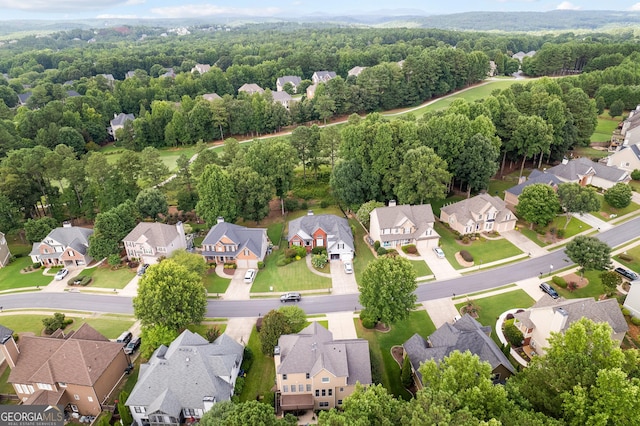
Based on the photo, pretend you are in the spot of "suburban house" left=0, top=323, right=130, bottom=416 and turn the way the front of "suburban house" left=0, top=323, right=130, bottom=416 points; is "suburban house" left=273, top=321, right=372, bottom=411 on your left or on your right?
on your right

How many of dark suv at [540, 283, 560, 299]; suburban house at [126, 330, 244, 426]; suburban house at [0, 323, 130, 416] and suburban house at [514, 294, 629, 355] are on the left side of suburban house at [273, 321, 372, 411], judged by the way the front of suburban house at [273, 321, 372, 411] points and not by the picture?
2

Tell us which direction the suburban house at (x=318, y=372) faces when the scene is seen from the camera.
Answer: facing away from the viewer

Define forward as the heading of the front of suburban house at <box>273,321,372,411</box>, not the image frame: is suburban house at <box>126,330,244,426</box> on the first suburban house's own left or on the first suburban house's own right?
on the first suburban house's own left

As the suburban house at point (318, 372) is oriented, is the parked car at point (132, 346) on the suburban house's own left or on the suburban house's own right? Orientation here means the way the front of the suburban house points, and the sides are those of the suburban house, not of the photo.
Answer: on the suburban house's own left

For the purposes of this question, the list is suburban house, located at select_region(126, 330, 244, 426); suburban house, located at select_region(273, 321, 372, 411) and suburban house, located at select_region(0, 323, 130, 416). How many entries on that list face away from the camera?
3

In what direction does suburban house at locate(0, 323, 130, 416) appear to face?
away from the camera

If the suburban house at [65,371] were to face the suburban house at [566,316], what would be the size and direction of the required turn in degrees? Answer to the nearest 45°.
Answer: approximately 135° to its right

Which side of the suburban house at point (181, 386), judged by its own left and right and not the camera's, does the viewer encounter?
back

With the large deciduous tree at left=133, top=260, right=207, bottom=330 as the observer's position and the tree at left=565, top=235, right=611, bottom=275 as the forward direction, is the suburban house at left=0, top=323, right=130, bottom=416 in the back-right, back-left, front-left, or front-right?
back-right

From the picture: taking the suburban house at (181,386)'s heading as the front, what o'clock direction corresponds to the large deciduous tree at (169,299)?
The large deciduous tree is roughly at 12 o'clock from the suburban house.

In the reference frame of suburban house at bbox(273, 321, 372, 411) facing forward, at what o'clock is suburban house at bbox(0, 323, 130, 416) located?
suburban house at bbox(0, 323, 130, 416) is roughly at 9 o'clock from suburban house at bbox(273, 321, 372, 411).
